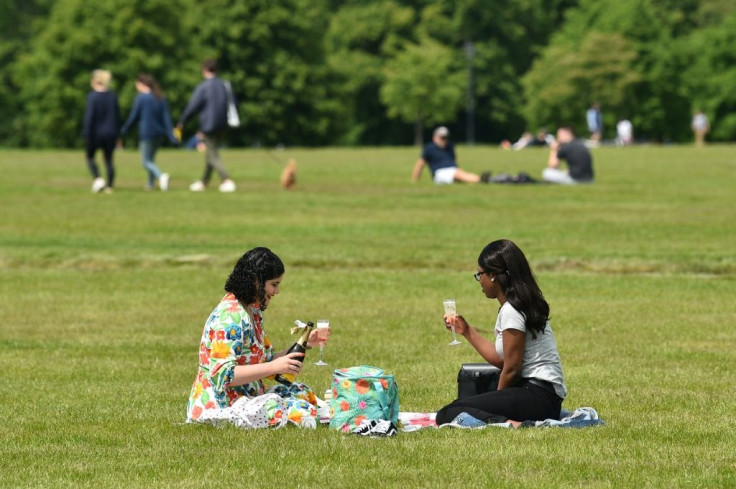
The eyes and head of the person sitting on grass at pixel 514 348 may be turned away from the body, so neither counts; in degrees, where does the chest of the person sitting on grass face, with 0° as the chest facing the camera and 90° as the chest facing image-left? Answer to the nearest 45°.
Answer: approximately 90°

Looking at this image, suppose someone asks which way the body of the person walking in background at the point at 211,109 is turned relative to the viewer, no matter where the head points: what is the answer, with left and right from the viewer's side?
facing away from the viewer and to the left of the viewer

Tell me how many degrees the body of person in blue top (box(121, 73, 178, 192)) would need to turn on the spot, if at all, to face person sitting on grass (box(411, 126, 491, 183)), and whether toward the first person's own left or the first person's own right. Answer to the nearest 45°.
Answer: approximately 135° to the first person's own right

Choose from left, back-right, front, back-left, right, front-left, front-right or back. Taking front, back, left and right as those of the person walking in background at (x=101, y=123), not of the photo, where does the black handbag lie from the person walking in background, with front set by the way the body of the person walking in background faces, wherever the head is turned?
back

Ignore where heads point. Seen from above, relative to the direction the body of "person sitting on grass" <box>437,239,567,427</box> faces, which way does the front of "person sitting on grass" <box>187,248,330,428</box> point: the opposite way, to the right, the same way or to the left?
the opposite way

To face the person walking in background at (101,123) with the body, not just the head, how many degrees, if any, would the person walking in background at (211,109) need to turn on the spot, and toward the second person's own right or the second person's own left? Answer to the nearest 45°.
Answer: approximately 45° to the second person's own left

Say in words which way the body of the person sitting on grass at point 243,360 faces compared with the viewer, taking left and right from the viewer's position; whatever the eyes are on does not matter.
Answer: facing to the right of the viewer

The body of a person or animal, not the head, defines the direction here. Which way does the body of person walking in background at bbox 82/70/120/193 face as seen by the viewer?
away from the camera
